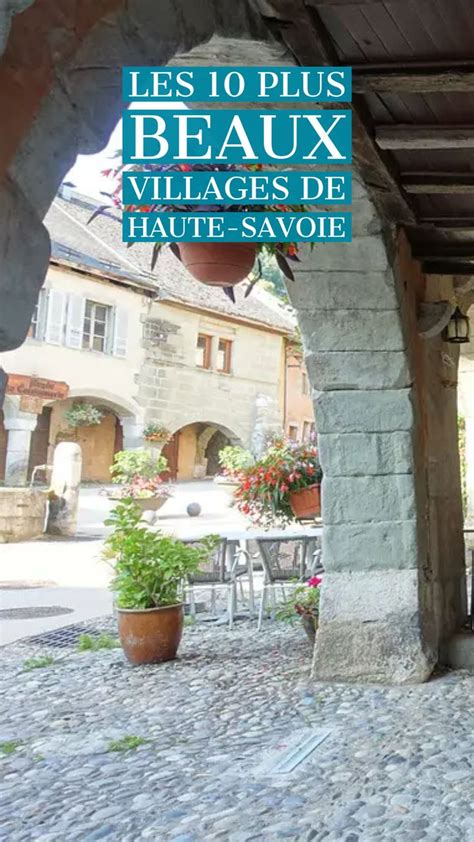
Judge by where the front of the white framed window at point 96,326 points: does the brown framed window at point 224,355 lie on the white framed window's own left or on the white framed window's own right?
on the white framed window's own left

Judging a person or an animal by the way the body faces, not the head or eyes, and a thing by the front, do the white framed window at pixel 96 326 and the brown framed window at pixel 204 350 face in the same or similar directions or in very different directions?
same or similar directions

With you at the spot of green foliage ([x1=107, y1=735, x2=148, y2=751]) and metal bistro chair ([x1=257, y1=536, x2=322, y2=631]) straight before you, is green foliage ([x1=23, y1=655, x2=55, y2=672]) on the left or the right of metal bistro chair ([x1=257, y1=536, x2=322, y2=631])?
left

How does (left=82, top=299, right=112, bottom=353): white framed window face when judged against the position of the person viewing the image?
facing the viewer and to the right of the viewer

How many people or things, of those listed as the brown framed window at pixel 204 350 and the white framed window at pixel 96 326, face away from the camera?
0

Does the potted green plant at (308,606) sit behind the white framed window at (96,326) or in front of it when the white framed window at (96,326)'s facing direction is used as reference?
in front

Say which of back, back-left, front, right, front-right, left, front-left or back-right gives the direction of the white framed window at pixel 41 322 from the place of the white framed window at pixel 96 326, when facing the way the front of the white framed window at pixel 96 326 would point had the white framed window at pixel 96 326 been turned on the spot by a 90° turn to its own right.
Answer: front
